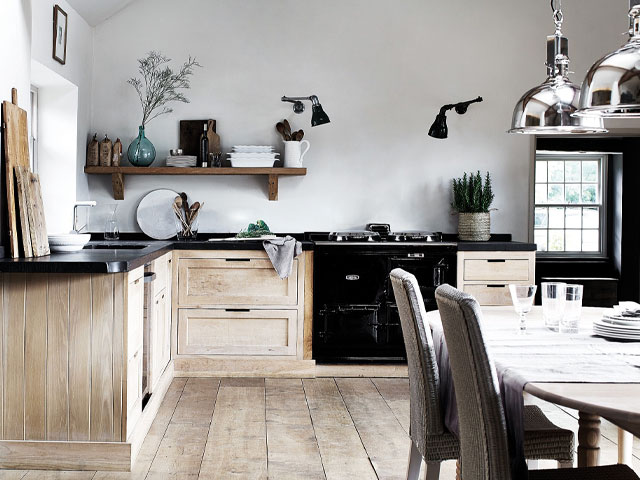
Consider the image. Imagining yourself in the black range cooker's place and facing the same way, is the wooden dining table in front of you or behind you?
in front

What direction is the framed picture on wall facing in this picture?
to the viewer's right

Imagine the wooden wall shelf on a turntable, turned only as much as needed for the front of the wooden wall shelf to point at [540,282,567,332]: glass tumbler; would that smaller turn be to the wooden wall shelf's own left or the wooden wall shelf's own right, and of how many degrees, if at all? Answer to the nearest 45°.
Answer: approximately 45° to the wooden wall shelf's own left

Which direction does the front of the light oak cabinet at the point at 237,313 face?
toward the camera

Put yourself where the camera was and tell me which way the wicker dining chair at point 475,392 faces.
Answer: facing to the right of the viewer

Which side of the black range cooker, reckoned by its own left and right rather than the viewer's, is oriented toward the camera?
front

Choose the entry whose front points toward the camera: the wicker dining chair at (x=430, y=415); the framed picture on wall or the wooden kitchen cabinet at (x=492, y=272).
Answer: the wooden kitchen cabinet

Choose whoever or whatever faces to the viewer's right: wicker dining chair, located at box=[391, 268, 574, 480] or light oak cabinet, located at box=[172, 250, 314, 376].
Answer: the wicker dining chair

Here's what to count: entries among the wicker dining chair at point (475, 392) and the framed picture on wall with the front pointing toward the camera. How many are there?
0

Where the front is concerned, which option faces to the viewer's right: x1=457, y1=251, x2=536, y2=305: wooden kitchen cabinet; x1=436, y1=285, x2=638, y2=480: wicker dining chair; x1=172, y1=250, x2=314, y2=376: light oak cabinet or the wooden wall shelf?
the wicker dining chair

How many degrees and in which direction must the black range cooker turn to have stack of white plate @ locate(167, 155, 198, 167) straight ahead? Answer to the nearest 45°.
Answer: approximately 90° to its right

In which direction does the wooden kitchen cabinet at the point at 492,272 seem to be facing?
toward the camera

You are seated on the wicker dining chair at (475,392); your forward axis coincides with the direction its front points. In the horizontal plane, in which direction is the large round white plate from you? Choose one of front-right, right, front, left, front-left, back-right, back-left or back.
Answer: back-left
